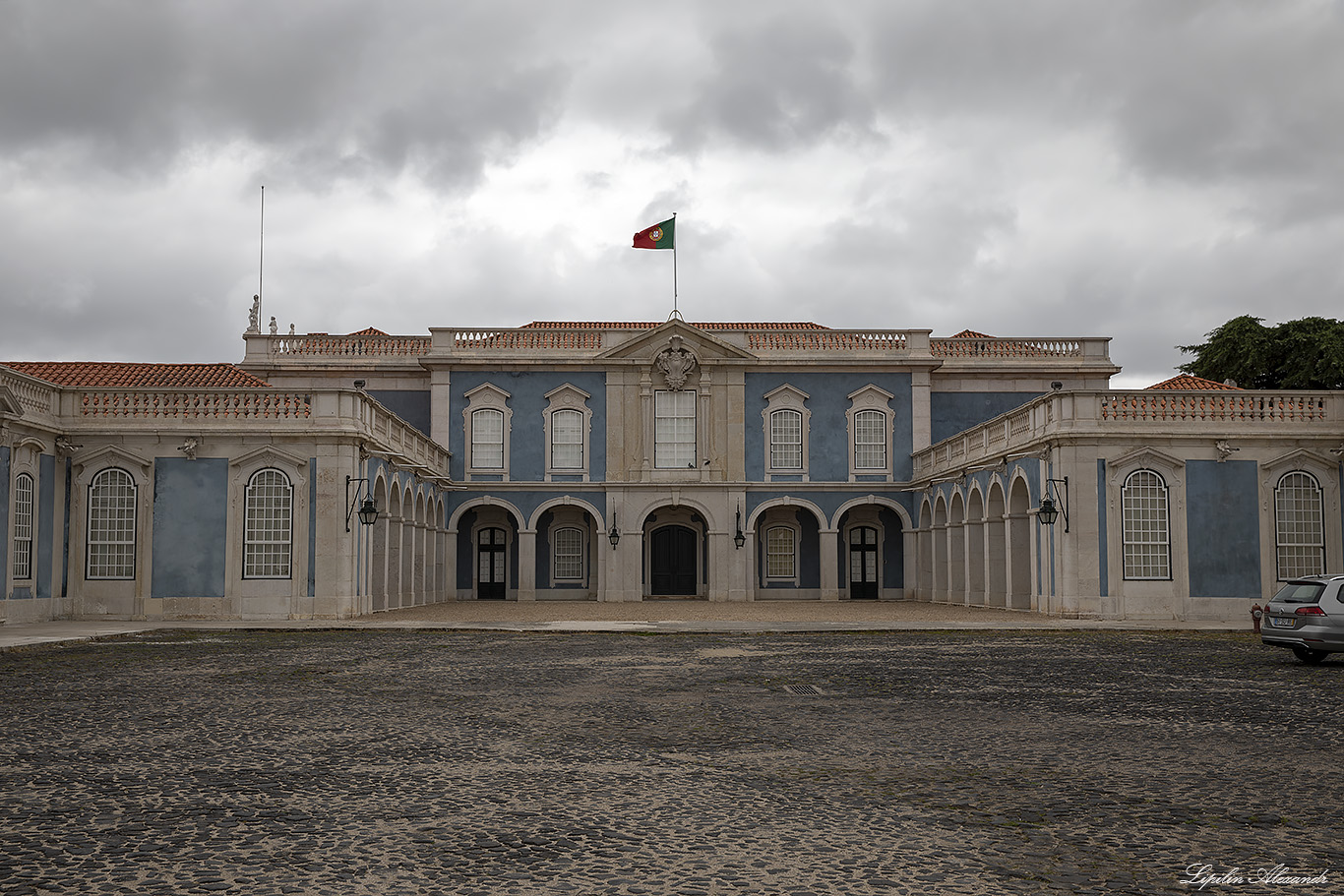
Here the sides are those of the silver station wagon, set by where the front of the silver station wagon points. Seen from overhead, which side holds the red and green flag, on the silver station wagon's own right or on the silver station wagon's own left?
on the silver station wagon's own left

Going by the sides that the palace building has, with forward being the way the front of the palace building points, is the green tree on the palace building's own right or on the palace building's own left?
on the palace building's own left

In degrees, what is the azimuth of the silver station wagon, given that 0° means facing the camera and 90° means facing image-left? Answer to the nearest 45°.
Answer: approximately 225°

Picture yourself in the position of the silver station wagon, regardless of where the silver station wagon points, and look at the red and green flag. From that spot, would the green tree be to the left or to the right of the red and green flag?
right

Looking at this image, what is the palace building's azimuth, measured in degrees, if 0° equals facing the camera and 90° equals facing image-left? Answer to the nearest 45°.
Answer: approximately 0°

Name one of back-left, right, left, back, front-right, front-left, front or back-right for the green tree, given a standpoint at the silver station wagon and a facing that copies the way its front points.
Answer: front-left

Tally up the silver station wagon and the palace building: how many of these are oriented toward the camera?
1
